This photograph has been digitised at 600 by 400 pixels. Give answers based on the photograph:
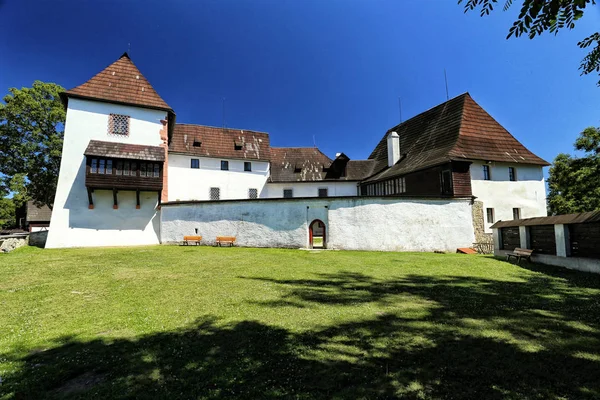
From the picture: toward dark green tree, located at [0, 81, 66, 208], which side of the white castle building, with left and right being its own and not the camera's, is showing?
right

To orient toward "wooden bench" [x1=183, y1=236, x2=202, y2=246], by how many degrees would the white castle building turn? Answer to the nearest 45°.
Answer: approximately 90° to its right

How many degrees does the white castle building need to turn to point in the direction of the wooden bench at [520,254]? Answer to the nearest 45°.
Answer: approximately 45° to its left

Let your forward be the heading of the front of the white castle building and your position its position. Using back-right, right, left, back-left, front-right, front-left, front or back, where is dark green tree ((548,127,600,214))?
left

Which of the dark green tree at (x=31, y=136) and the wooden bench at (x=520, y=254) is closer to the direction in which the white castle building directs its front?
the wooden bench

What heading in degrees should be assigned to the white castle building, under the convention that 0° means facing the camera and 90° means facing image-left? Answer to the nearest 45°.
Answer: approximately 0°
